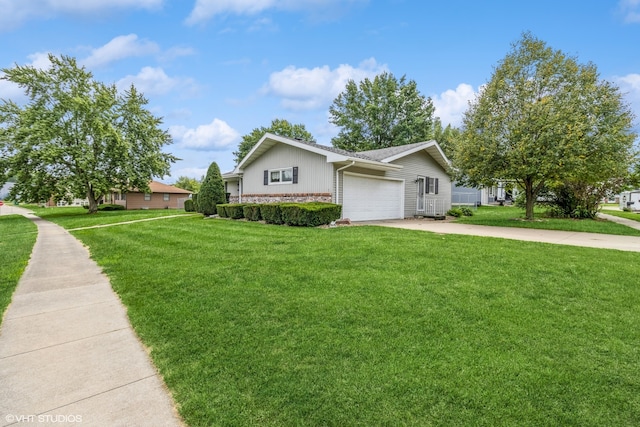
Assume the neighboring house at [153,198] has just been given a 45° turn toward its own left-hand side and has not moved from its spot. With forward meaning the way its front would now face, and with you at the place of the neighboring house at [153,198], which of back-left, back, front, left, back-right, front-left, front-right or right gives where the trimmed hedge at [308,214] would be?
front-left

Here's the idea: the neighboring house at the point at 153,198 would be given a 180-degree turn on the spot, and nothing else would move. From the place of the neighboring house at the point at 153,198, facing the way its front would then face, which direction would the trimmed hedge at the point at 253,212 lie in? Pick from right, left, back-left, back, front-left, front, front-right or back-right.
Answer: right

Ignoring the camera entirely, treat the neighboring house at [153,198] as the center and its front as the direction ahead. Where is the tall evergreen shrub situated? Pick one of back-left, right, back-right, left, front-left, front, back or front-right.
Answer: left

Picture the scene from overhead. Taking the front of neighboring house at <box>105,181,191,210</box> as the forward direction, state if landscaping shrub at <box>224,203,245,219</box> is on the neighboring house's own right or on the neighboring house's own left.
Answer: on the neighboring house's own left

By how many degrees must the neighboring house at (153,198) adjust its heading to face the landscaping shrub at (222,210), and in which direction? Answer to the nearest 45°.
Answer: approximately 90° to its left

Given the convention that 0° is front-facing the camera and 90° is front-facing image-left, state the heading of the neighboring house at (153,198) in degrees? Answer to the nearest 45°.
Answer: approximately 90°
